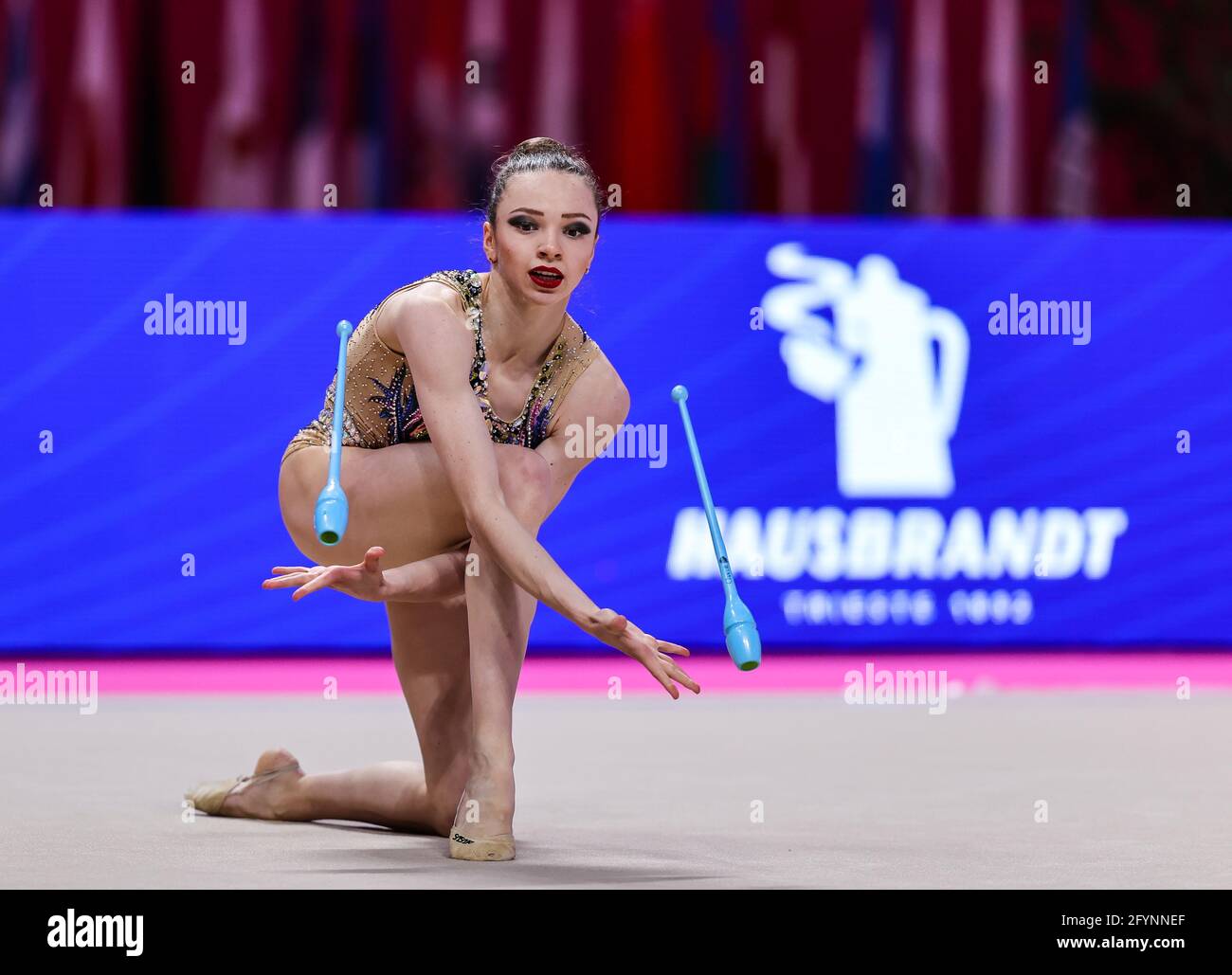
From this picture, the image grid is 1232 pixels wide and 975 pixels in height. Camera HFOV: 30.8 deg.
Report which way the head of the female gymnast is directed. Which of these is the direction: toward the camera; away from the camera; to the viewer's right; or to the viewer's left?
toward the camera

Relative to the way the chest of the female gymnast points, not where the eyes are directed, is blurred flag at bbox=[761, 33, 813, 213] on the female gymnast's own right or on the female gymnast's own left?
on the female gymnast's own left

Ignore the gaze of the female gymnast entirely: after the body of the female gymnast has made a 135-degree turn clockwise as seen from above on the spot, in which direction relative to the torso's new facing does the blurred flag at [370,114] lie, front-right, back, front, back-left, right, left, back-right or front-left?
right

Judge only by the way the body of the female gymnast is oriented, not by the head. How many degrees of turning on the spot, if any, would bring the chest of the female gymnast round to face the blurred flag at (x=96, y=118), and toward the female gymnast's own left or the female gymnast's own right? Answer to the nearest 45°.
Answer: approximately 135° to the female gymnast's own left

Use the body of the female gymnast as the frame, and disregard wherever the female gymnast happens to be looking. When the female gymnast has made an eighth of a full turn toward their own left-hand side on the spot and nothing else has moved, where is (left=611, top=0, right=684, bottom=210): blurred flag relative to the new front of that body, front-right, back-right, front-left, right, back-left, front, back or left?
left

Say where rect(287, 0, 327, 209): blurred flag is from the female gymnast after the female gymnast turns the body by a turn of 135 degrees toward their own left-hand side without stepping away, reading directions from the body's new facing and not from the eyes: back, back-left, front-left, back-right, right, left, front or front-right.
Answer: front

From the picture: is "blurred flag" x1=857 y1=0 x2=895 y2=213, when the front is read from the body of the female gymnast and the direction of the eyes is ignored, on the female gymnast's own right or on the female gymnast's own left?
on the female gymnast's own left

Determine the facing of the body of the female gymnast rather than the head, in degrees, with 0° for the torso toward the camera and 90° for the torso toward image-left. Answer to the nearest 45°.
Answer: approximately 315°

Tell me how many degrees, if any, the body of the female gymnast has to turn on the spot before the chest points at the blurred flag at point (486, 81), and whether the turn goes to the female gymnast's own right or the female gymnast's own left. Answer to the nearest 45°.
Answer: approximately 135° to the female gymnast's own left

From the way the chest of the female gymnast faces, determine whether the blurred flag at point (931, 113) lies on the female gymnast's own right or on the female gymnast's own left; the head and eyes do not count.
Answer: on the female gymnast's own left

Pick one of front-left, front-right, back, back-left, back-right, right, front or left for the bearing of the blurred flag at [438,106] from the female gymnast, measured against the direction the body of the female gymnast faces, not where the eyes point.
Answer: back-left

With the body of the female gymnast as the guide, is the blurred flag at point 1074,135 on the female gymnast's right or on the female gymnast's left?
on the female gymnast's left
